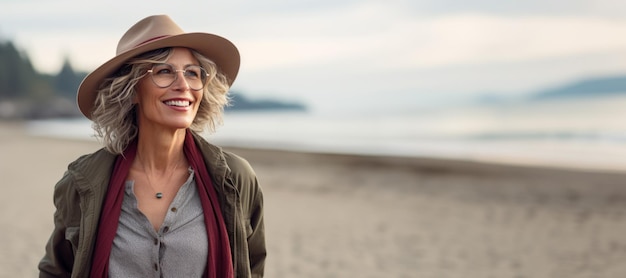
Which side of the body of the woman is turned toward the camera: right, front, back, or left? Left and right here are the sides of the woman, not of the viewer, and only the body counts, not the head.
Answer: front

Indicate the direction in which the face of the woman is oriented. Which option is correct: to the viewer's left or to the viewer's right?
to the viewer's right
